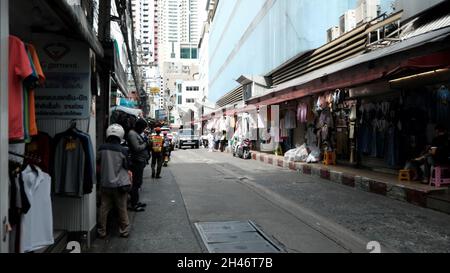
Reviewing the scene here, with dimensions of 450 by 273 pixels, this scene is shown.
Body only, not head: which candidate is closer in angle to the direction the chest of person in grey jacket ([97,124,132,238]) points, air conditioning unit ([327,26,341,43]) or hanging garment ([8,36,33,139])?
the air conditioning unit

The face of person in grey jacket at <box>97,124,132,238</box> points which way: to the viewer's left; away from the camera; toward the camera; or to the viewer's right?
away from the camera

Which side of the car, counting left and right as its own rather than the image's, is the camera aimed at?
front

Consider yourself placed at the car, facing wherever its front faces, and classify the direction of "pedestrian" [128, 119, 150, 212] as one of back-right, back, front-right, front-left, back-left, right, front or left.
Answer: front

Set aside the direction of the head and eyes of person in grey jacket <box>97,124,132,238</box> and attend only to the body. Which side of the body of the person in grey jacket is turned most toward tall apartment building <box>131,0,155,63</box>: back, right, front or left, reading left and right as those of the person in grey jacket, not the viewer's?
front

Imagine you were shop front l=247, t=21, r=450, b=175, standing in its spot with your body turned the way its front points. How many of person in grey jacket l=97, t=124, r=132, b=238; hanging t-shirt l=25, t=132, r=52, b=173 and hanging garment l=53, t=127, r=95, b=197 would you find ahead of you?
3

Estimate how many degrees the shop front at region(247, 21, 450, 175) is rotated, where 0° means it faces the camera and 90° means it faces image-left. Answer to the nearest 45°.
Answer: approximately 45°

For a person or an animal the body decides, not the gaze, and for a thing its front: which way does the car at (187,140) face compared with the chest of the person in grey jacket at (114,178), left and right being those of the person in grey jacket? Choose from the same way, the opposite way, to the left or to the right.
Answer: the opposite way

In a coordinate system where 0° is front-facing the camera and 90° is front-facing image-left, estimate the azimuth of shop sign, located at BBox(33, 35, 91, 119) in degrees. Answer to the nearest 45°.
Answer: approximately 0°

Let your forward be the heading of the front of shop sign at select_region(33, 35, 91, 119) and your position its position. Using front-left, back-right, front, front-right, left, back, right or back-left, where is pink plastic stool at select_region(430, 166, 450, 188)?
left

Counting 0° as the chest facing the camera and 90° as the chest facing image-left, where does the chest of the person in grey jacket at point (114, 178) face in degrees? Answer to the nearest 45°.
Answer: approximately 180°

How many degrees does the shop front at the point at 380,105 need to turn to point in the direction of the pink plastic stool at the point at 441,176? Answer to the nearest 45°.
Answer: approximately 90° to its left

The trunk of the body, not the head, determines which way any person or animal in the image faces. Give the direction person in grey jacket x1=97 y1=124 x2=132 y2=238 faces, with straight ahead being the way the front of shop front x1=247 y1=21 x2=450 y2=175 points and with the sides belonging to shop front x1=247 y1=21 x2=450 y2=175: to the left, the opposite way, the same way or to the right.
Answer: to the right
